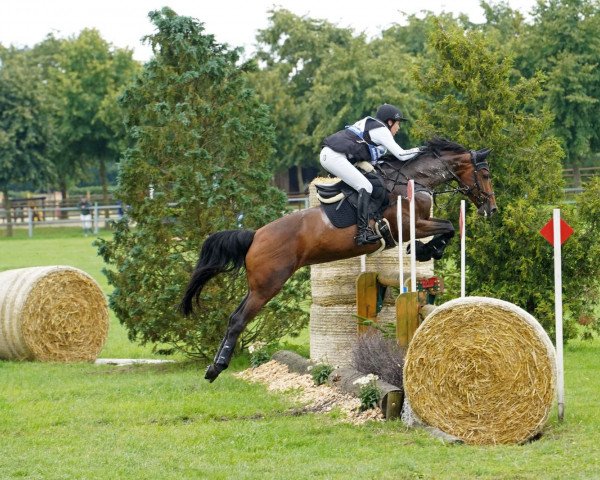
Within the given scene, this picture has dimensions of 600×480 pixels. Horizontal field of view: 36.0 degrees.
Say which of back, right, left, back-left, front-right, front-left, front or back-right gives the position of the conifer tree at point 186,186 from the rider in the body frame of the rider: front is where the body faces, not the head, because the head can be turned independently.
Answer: back-left

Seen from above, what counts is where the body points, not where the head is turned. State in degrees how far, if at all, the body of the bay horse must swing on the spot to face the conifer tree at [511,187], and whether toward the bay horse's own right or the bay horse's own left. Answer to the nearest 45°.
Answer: approximately 45° to the bay horse's own left

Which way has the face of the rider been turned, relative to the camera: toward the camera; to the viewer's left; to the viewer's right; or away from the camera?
to the viewer's right

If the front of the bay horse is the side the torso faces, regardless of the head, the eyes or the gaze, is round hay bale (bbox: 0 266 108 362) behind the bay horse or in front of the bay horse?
behind

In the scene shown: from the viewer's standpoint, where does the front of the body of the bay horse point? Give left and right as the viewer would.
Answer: facing to the right of the viewer

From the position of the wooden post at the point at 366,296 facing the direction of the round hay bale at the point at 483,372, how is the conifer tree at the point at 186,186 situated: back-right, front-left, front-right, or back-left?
back-right

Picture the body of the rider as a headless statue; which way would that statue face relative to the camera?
to the viewer's right
